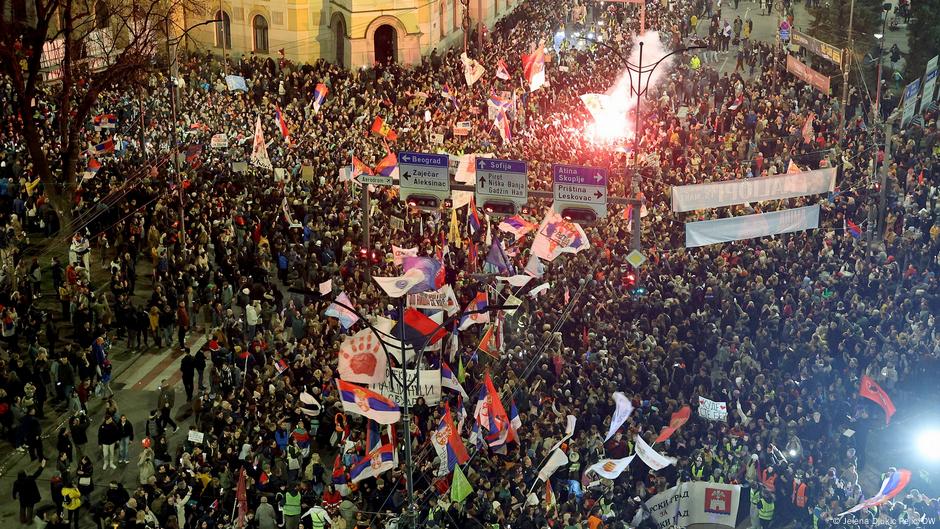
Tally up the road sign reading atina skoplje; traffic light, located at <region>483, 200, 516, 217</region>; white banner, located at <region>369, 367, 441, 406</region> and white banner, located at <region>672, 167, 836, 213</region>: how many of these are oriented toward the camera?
4

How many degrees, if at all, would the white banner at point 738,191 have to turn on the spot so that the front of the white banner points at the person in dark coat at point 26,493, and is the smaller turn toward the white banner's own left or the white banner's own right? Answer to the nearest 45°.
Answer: approximately 45° to the white banner's own right

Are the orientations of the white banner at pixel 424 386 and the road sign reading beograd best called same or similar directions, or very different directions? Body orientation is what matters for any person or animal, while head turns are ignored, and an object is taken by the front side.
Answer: same or similar directions

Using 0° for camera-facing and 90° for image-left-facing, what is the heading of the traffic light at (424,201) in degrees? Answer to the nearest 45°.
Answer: approximately 0°

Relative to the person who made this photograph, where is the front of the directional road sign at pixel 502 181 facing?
facing the viewer

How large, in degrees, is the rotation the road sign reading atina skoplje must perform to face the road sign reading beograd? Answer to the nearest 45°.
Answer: approximately 90° to its right

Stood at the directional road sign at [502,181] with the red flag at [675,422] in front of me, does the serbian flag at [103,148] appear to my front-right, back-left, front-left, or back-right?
back-right

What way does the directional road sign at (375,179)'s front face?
toward the camera

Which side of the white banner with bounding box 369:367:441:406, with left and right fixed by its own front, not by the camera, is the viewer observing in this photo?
front

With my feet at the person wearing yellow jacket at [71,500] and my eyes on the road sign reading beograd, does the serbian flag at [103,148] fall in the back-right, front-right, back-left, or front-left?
front-left

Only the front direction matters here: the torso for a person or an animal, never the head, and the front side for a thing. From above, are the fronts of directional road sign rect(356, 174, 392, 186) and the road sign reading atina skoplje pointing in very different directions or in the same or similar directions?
same or similar directions

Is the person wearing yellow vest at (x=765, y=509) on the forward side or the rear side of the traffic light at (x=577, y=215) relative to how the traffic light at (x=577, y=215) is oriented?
on the forward side

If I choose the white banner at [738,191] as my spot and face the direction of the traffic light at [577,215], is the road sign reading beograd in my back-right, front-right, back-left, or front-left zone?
front-right

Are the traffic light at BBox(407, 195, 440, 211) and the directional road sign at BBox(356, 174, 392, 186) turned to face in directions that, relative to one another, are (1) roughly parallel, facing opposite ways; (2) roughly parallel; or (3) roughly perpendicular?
roughly parallel
